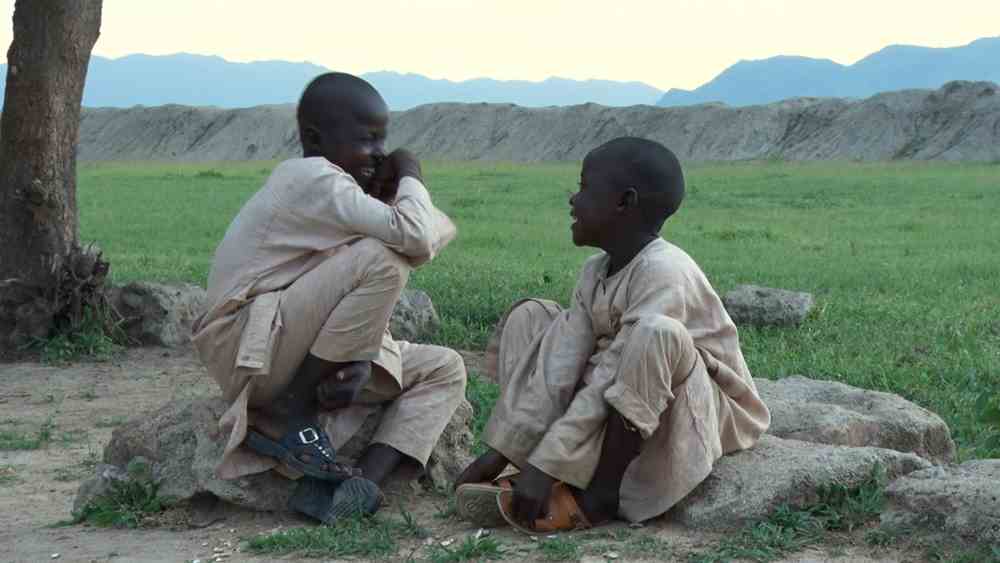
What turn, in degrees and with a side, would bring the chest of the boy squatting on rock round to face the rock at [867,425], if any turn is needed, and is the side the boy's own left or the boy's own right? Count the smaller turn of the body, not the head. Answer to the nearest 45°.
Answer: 0° — they already face it

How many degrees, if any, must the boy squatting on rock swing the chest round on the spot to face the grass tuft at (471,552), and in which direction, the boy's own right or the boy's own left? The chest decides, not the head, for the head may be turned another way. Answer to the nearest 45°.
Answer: approximately 45° to the boy's own right

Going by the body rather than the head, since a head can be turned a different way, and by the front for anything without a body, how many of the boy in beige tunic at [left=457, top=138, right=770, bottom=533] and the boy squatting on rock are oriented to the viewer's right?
1

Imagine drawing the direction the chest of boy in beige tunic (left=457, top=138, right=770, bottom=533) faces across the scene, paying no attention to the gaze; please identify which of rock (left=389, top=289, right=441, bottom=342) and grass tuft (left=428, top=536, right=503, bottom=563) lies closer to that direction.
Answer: the grass tuft

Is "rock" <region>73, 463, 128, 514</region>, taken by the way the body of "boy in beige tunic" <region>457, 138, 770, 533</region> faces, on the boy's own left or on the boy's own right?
on the boy's own right

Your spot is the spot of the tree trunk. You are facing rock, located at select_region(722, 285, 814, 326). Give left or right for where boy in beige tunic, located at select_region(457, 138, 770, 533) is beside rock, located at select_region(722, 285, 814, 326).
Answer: right

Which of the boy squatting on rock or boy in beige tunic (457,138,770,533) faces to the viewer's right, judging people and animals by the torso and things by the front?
the boy squatting on rock

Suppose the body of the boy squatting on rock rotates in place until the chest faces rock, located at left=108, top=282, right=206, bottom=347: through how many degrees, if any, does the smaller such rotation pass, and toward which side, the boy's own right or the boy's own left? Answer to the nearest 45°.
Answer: approximately 90° to the boy's own left

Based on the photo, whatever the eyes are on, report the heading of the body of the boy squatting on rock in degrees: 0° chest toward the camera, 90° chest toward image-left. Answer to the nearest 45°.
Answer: approximately 270°

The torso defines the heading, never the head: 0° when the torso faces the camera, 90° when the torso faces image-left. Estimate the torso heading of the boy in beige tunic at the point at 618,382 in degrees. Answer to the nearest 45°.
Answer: approximately 45°
